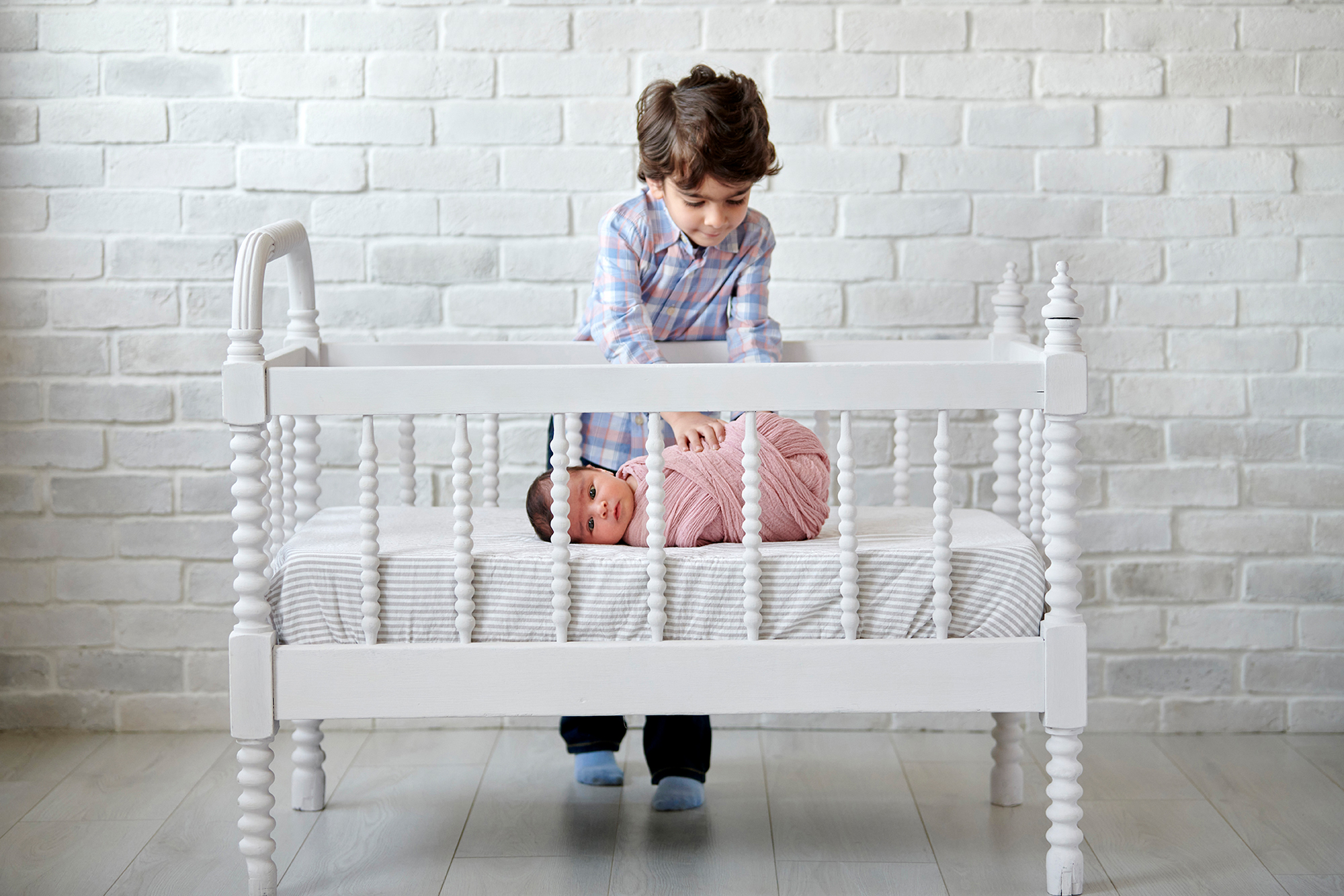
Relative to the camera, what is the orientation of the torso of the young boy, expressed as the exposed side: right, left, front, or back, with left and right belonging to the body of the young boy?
front
